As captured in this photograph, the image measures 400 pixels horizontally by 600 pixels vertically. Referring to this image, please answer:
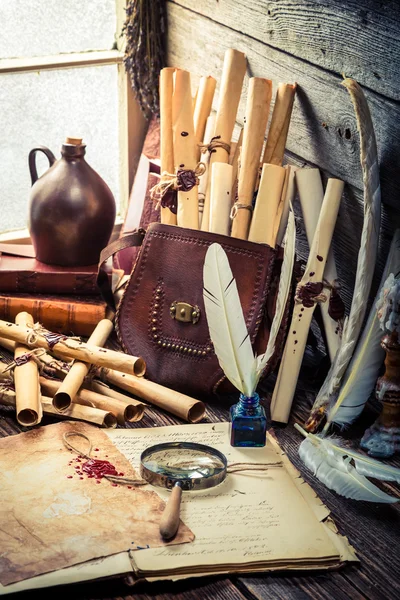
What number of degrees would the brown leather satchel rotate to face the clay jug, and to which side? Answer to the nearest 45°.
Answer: approximately 135° to its right

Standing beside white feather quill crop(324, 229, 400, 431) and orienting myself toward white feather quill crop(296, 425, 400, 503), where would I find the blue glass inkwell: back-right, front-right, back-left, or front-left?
front-right

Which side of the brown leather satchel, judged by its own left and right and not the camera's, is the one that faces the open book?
front

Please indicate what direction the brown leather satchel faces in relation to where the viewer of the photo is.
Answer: facing the viewer
